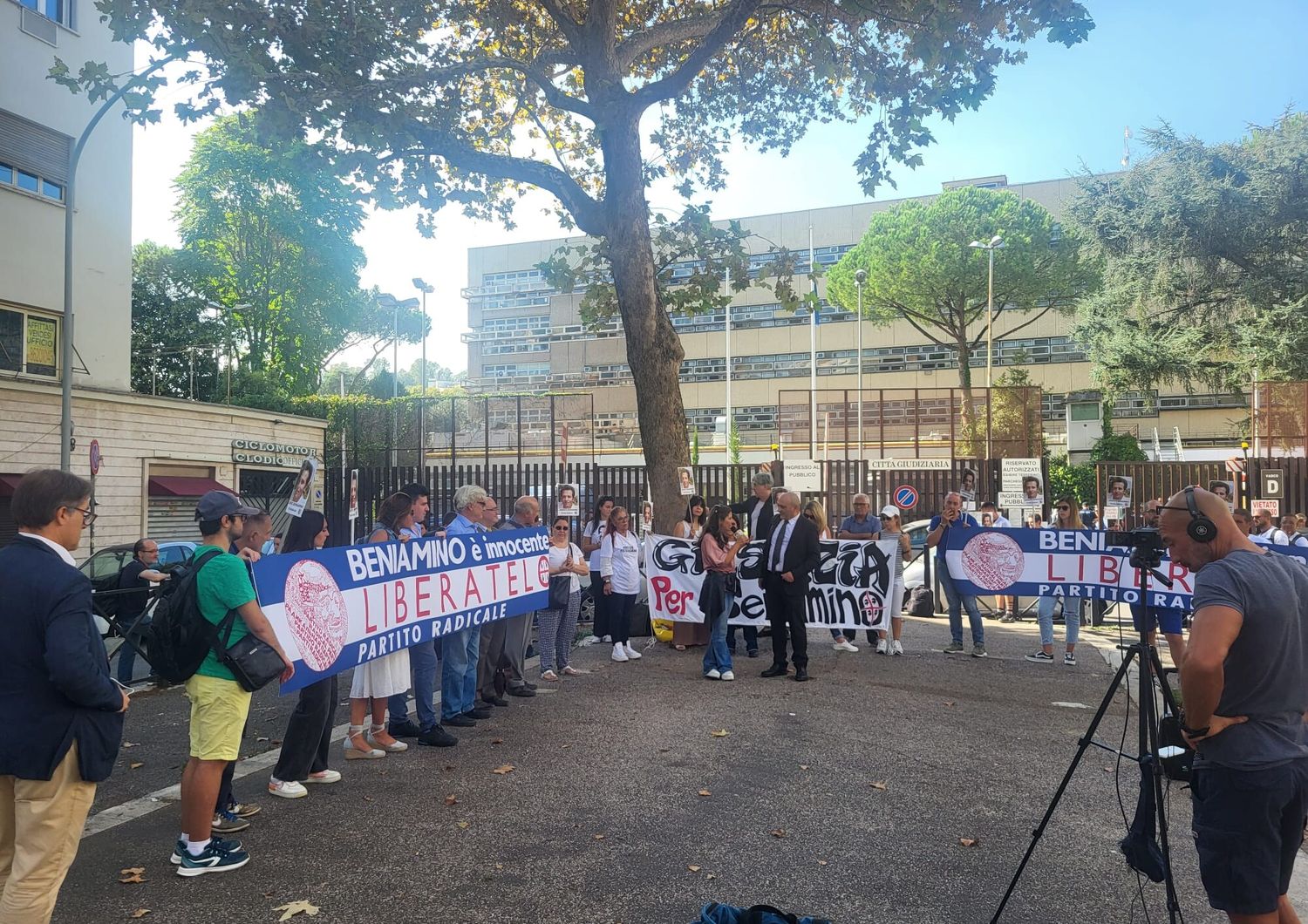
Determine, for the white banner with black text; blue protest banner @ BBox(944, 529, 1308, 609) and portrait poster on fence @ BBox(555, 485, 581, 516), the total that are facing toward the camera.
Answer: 3

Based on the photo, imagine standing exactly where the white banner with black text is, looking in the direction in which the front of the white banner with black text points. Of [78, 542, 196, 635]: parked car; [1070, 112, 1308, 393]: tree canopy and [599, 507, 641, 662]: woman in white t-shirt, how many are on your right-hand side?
2

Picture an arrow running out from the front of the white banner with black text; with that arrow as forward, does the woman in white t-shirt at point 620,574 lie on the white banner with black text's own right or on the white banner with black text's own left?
on the white banner with black text's own right

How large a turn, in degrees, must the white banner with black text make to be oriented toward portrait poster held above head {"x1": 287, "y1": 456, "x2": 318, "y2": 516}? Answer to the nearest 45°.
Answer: approximately 45° to its right

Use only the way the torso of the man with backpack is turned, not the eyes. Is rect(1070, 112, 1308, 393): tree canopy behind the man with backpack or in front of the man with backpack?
in front

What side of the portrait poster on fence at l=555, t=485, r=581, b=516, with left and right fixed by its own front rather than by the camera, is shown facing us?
front

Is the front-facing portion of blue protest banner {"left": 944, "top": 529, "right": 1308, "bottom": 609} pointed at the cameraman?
yes

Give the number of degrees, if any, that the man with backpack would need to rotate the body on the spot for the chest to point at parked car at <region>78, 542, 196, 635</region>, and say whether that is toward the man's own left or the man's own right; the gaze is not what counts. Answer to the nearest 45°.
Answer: approximately 90° to the man's own left

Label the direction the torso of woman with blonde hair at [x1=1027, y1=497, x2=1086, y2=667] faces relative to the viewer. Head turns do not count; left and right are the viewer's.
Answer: facing the viewer and to the left of the viewer

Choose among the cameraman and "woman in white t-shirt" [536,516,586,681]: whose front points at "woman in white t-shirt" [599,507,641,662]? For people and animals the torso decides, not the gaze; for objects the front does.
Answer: the cameraman

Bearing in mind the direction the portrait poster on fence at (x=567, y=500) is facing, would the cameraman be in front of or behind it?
in front

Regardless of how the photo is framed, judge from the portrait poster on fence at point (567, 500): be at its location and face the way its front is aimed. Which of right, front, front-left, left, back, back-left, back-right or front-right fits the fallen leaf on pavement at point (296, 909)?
front

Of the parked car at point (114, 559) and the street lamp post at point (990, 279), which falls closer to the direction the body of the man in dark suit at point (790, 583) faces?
the parked car

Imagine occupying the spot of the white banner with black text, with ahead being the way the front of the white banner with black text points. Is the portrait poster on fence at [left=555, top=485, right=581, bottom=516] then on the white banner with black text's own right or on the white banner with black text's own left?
on the white banner with black text's own right

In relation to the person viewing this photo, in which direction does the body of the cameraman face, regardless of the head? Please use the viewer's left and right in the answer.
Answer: facing away from the viewer and to the left of the viewer

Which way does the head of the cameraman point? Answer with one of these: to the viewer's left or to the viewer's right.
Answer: to the viewer's left
